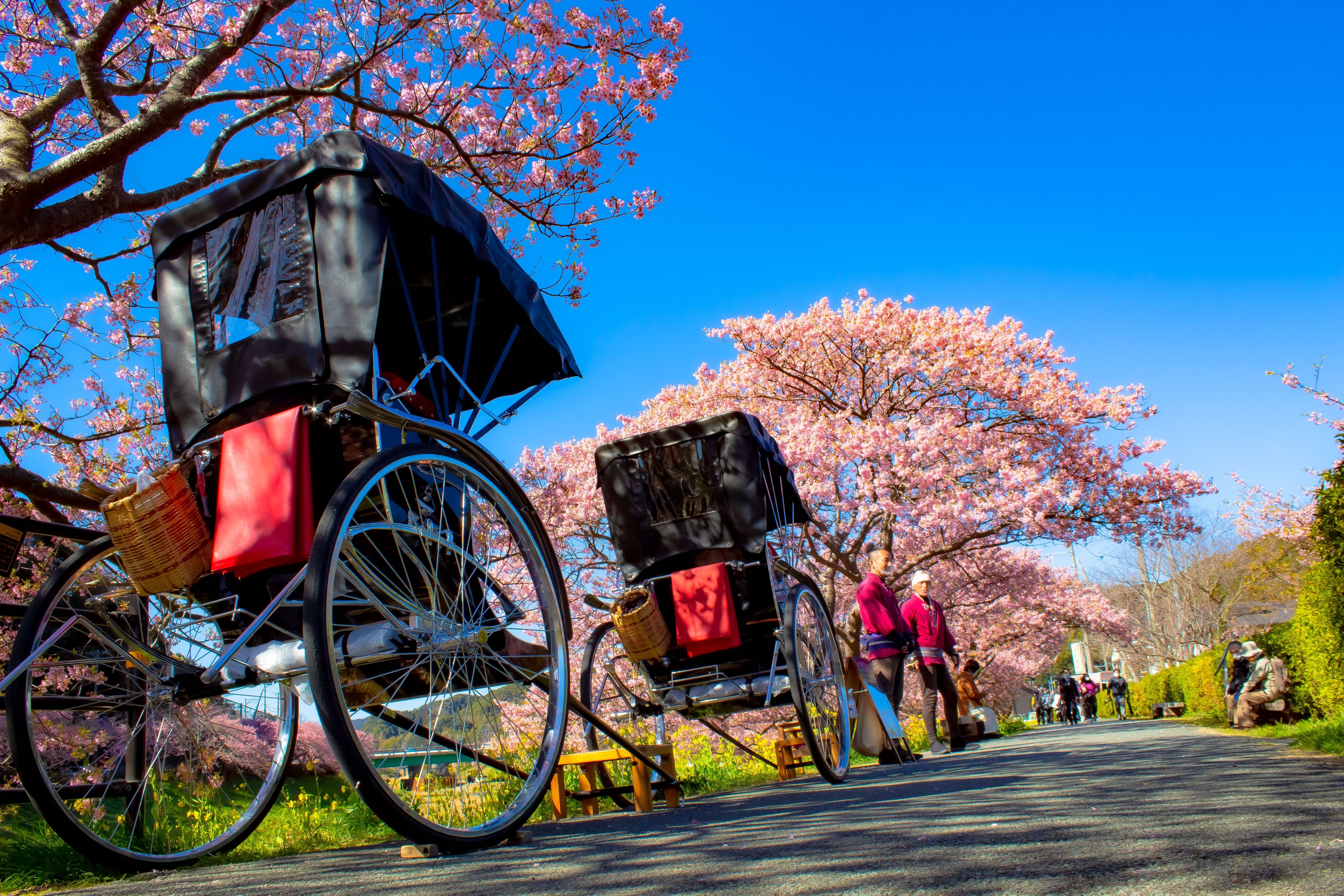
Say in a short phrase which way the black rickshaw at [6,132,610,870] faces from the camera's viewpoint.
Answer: facing away from the viewer and to the right of the viewer

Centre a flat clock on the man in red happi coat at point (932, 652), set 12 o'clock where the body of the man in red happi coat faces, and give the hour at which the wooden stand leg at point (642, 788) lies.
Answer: The wooden stand leg is roughly at 2 o'clock from the man in red happi coat.

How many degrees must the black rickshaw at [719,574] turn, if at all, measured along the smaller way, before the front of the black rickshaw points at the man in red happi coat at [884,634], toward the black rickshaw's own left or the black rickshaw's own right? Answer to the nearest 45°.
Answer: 0° — it already faces them

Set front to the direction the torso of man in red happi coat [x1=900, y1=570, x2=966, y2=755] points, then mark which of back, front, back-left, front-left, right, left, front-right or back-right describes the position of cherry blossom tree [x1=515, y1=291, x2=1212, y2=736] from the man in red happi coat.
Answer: back-left

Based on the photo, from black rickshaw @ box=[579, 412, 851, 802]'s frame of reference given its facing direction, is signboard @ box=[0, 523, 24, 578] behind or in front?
behind

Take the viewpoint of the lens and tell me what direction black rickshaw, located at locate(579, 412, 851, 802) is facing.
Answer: facing away from the viewer and to the right of the viewer
